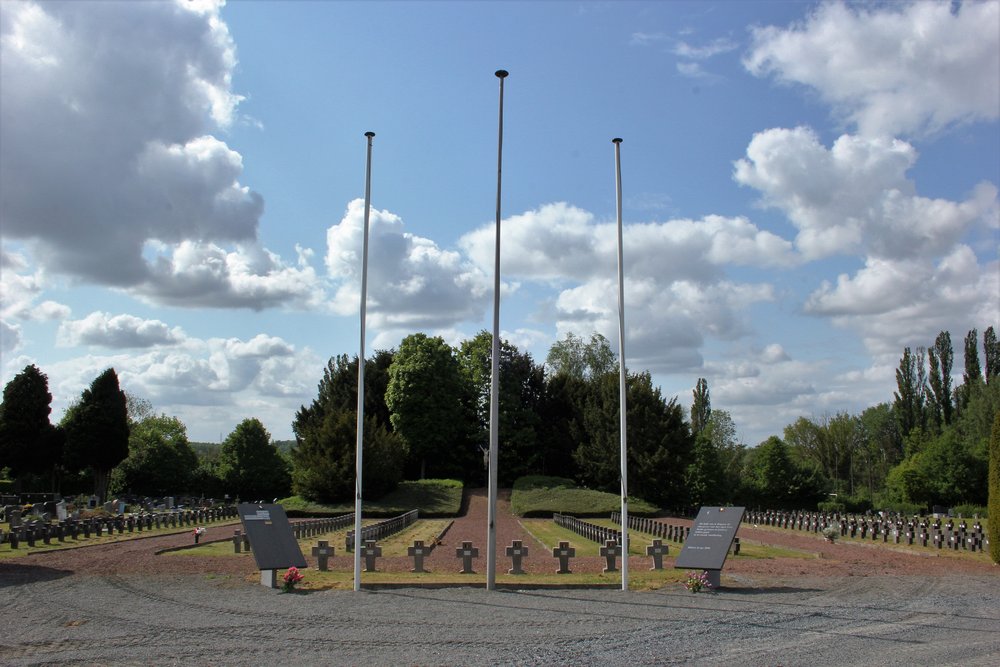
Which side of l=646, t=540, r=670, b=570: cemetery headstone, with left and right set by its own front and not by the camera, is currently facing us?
front

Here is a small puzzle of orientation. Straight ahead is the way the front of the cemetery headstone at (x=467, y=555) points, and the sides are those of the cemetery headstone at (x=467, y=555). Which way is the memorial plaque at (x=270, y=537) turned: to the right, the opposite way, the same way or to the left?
the same way

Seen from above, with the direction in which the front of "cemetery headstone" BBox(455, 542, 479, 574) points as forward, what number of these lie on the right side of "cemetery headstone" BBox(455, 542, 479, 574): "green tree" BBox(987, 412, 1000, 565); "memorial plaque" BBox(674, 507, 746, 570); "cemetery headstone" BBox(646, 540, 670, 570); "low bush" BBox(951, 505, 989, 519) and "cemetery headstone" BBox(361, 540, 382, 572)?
1

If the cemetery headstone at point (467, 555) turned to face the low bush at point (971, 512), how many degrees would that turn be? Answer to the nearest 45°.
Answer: approximately 135° to its left

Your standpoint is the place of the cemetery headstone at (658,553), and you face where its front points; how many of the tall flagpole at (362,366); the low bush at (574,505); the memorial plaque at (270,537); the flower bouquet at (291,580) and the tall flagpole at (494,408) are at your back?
1

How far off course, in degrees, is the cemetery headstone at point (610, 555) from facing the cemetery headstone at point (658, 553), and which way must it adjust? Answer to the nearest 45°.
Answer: approximately 135° to its left

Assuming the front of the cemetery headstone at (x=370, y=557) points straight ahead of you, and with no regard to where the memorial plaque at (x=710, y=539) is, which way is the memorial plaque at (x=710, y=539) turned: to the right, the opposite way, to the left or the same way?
the same way

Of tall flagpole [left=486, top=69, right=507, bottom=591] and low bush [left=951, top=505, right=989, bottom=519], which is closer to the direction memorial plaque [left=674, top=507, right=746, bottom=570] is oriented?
the tall flagpole

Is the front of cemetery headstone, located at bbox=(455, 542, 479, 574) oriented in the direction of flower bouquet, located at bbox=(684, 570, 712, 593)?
no

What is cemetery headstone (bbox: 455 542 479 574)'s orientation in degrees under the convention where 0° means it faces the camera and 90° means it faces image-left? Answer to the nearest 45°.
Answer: approximately 0°

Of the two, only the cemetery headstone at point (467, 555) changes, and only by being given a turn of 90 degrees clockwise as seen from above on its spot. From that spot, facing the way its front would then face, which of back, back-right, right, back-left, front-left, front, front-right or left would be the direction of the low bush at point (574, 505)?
right

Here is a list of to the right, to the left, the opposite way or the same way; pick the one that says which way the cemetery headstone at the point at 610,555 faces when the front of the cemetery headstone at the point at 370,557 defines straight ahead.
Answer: the same way

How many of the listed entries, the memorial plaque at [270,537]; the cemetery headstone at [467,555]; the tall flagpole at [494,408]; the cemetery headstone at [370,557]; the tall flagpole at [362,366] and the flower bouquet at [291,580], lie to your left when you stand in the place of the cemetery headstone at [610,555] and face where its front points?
0

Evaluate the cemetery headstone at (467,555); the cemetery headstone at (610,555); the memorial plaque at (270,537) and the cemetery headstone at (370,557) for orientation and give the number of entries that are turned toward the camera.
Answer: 4

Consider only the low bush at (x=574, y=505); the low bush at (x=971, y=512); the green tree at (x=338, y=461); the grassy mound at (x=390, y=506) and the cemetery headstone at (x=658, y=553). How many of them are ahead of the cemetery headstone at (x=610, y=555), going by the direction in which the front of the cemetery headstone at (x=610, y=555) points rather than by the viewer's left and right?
0

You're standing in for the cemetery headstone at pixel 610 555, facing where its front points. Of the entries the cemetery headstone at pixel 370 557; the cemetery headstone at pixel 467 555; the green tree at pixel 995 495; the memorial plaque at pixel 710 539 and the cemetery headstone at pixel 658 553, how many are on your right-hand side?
2

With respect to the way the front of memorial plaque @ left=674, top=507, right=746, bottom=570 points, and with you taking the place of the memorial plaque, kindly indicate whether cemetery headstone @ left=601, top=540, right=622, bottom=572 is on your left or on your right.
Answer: on your right

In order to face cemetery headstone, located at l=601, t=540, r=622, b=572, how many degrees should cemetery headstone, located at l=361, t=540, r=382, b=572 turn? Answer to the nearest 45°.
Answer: approximately 90° to its left

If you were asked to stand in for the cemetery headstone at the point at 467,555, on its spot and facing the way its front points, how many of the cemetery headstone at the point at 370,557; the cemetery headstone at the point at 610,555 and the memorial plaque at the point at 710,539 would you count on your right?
1

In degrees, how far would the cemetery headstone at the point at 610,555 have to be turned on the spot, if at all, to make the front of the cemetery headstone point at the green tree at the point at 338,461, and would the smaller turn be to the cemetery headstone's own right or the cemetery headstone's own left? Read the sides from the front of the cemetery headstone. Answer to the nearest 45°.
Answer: approximately 135° to the cemetery headstone's own right
